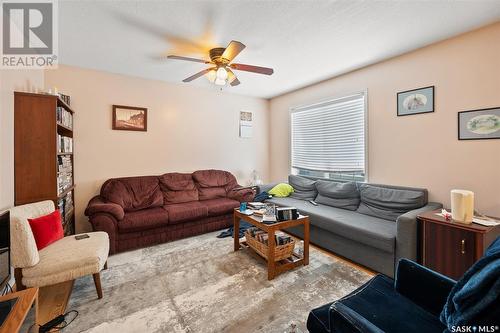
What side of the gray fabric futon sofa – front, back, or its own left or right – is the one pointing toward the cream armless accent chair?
front

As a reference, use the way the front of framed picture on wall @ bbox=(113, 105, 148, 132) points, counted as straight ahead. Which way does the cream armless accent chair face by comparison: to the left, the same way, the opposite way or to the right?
to the left

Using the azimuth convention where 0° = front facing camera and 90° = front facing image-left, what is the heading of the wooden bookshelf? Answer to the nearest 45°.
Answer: approximately 270°

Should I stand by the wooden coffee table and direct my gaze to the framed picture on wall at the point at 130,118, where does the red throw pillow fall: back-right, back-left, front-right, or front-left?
front-left

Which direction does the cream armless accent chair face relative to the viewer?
to the viewer's right

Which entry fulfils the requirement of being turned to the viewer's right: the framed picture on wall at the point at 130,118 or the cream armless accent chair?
the cream armless accent chair

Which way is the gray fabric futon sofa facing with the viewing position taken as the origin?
facing the viewer and to the left of the viewer

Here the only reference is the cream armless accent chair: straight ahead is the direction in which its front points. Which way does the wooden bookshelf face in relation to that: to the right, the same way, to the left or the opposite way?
the same way

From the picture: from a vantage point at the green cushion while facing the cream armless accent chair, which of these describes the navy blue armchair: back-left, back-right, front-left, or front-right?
front-left

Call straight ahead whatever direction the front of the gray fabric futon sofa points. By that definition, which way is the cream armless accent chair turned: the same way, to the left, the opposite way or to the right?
the opposite way

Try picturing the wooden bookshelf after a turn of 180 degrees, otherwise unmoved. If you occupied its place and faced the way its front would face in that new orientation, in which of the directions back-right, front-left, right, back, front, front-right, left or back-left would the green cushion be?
back

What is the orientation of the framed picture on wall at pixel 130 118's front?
toward the camera

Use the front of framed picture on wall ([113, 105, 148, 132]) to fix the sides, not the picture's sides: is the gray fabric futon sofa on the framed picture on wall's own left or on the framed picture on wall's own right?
on the framed picture on wall's own left

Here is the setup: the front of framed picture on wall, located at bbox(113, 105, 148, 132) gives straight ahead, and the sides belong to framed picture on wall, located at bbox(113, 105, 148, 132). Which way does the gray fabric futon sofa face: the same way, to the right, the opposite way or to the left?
to the right
